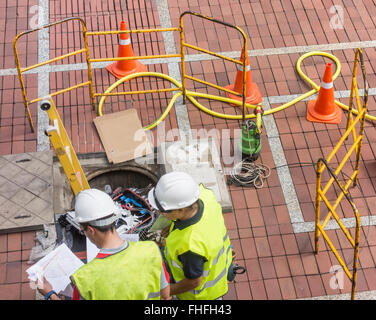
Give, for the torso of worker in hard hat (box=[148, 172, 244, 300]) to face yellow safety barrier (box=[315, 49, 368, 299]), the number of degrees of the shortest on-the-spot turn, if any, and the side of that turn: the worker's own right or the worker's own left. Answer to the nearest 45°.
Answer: approximately 135° to the worker's own right

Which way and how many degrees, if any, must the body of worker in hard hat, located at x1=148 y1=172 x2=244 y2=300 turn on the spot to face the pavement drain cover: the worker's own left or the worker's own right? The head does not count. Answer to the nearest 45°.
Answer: approximately 45° to the worker's own right

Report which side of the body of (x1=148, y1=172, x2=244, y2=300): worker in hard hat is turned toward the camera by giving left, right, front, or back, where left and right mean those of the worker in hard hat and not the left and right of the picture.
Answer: left

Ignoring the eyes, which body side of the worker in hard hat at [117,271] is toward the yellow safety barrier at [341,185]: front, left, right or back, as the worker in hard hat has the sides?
right

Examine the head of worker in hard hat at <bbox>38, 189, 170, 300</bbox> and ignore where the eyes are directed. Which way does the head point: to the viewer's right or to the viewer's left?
to the viewer's left

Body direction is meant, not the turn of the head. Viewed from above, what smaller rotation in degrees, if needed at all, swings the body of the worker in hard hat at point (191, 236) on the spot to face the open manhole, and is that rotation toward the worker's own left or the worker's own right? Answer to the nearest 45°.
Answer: approximately 45° to the worker's own right

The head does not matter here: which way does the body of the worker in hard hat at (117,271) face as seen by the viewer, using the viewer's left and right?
facing away from the viewer and to the left of the viewer

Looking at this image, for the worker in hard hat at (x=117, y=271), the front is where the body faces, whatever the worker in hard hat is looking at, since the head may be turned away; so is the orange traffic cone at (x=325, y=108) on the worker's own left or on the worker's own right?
on the worker's own right
